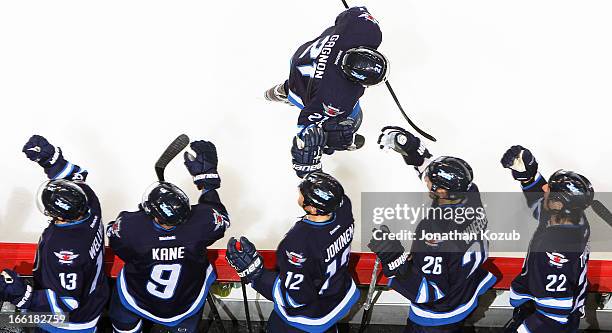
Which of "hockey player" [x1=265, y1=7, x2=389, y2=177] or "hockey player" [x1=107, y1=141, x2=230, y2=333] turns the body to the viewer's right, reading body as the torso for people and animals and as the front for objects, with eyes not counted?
"hockey player" [x1=265, y1=7, x2=389, y2=177]

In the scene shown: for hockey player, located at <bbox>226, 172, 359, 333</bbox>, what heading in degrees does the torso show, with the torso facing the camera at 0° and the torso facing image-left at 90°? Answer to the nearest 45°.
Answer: approximately 135°

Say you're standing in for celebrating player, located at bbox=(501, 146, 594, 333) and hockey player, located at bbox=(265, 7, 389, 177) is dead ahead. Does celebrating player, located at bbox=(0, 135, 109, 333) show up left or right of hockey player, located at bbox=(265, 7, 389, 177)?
left

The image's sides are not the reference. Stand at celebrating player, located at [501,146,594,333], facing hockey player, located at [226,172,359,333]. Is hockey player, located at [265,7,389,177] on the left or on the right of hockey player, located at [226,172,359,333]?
right

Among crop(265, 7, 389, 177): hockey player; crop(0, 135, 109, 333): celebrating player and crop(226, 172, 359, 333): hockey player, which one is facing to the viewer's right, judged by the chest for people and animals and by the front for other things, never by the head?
crop(265, 7, 389, 177): hockey player

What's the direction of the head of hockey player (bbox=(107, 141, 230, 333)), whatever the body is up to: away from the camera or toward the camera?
away from the camera

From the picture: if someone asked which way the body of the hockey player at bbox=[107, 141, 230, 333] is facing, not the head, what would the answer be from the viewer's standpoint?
away from the camera

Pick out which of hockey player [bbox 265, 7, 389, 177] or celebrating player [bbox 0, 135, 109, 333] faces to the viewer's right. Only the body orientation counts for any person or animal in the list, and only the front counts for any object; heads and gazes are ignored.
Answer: the hockey player

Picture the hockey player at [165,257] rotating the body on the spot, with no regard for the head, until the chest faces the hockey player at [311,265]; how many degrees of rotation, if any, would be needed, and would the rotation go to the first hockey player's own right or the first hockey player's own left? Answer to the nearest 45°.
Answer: approximately 90° to the first hockey player's own right

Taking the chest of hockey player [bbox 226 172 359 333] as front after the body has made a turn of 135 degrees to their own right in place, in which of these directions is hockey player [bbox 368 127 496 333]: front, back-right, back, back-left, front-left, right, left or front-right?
front

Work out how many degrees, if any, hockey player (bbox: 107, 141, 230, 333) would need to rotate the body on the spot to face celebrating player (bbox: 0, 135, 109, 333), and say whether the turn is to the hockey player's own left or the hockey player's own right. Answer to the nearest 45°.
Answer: approximately 90° to the hockey player's own left

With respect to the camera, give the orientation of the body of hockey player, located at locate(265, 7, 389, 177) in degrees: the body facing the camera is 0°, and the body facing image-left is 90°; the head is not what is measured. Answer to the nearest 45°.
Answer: approximately 270°

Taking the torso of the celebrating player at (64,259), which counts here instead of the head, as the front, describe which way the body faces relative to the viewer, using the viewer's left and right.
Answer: facing away from the viewer and to the left of the viewer

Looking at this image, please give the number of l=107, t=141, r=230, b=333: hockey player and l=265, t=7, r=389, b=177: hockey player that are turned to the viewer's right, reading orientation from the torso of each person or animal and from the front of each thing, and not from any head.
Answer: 1
